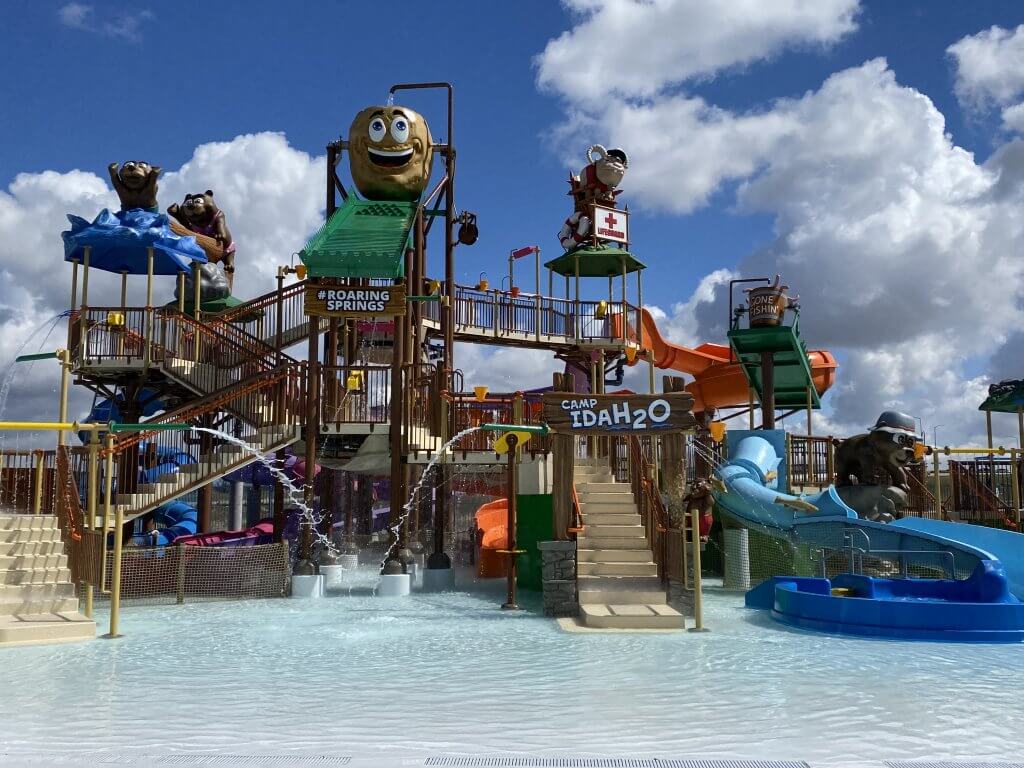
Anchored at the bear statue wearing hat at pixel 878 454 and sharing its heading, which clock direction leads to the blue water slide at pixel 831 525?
The blue water slide is roughly at 2 o'clock from the bear statue wearing hat.

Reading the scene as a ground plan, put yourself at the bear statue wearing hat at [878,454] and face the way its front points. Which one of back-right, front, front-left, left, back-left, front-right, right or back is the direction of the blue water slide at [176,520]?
back-right

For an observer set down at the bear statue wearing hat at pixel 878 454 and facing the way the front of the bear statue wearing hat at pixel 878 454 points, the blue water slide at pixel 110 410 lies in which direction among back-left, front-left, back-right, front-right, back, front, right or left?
back-right

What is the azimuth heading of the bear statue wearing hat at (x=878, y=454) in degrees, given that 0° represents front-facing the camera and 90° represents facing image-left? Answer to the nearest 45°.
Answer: approximately 315°

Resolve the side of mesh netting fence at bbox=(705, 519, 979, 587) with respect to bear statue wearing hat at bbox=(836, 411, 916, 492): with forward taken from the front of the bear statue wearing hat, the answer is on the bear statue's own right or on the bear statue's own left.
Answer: on the bear statue's own right

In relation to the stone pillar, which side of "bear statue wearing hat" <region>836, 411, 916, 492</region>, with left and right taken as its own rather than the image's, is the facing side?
right

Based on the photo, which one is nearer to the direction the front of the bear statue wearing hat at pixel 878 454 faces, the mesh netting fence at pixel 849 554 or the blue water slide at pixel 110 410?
the mesh netting fence
